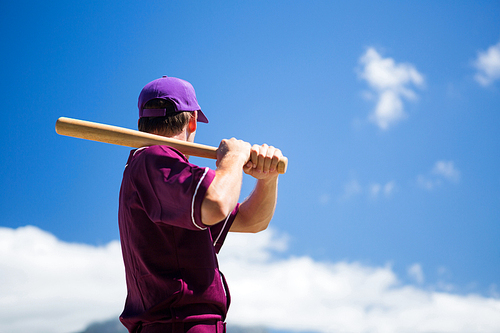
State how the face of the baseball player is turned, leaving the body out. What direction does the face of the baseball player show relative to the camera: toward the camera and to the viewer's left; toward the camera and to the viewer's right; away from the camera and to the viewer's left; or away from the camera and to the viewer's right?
away from the camera and to the viewer's right

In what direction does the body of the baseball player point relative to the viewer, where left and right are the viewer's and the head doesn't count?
facing away from the viewer and to the right of the viewer
